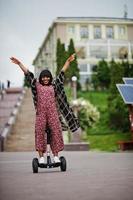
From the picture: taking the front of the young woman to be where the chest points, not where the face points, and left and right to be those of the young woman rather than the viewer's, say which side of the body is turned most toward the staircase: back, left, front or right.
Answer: back

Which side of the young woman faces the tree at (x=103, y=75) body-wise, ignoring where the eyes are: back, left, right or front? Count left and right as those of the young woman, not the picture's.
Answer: back

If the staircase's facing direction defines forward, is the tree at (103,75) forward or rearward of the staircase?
rearward

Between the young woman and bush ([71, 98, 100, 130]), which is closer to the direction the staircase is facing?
the young woman

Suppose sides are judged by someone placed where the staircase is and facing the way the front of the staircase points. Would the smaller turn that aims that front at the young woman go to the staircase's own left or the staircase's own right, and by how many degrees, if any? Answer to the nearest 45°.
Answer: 0° — it already faces them

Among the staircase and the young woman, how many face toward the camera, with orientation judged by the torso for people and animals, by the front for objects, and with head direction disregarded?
2

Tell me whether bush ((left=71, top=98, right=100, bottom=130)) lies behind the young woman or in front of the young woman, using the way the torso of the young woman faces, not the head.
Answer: behind

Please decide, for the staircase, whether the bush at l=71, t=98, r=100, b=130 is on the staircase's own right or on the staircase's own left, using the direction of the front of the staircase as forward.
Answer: on the staircase's own left
